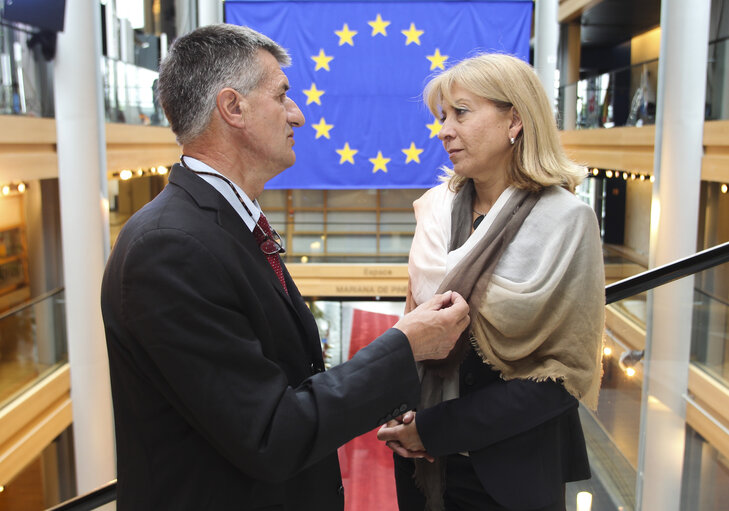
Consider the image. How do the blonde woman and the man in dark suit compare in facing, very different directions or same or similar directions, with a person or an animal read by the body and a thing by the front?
very different directions

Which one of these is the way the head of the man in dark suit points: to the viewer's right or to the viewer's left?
to the viewer's right

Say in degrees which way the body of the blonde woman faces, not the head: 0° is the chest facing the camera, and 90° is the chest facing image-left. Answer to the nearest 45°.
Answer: approximately 45°

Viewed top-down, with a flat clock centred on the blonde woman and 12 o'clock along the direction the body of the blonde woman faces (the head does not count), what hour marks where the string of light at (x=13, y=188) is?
The string of light is roughly at 3 o'clock from the blonde woman.

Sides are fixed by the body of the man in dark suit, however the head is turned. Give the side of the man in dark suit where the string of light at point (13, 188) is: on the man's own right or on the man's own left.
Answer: on the man's own left

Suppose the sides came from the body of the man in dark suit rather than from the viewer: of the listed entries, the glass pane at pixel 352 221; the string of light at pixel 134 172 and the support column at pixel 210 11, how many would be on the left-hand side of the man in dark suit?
3

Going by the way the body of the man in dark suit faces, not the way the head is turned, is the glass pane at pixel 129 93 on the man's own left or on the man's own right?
on the man's own left

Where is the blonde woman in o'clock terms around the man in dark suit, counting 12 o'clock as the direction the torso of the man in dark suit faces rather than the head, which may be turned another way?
The blonde woman is roughly at 11 o'clock from the man in dark suit.

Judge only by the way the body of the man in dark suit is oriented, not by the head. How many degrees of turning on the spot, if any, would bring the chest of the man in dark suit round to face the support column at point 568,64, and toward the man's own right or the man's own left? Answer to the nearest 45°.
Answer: approximately 45° to the man's own left

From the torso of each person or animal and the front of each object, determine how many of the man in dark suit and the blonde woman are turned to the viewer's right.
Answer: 1

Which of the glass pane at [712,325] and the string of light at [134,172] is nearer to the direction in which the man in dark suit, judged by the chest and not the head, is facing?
the glass pane

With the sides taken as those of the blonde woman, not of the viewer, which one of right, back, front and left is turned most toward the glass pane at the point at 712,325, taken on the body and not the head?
back

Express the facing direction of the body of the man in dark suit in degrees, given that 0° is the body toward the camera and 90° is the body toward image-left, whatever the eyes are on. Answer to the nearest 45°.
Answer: approximately 270°
